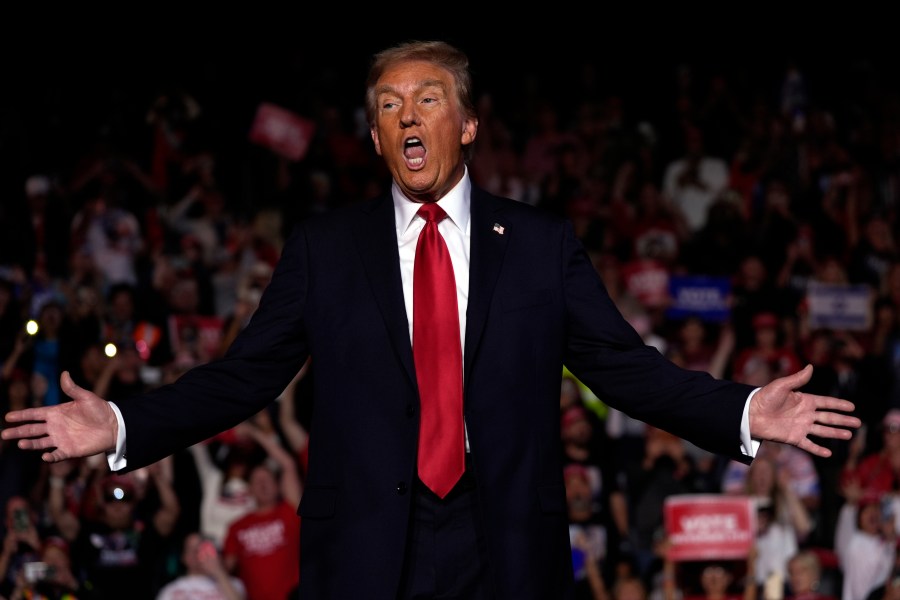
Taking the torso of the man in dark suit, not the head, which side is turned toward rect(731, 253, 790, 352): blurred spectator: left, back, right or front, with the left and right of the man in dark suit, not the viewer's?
back

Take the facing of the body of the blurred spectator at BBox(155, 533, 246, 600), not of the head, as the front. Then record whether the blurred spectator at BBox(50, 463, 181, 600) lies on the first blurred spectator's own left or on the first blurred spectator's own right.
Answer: on the first blurred spectator's own right

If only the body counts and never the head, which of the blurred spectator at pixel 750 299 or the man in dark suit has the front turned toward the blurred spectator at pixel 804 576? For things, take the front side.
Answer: the blurred spectator at pixel 750 299

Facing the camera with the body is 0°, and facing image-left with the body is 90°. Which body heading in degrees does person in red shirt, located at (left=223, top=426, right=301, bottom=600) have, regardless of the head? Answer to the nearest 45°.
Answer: approximately 0°

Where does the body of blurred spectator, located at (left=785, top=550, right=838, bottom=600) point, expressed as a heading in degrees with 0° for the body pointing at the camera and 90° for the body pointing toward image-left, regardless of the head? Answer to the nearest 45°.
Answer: approximately 45°
